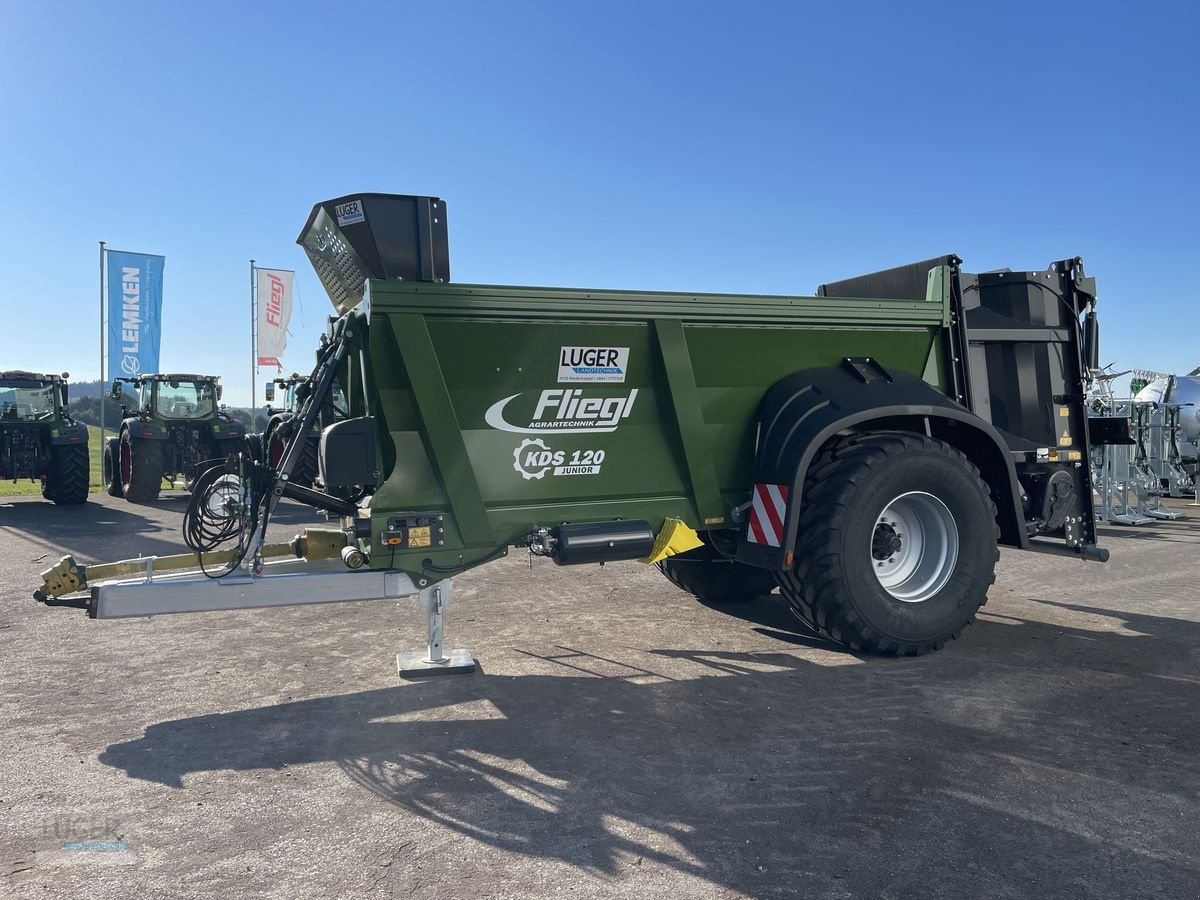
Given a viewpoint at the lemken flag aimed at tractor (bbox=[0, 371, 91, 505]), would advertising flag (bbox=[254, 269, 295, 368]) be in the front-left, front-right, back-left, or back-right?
back-left

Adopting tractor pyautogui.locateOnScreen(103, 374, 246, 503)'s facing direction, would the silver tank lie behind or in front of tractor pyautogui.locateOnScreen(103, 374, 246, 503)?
behind
